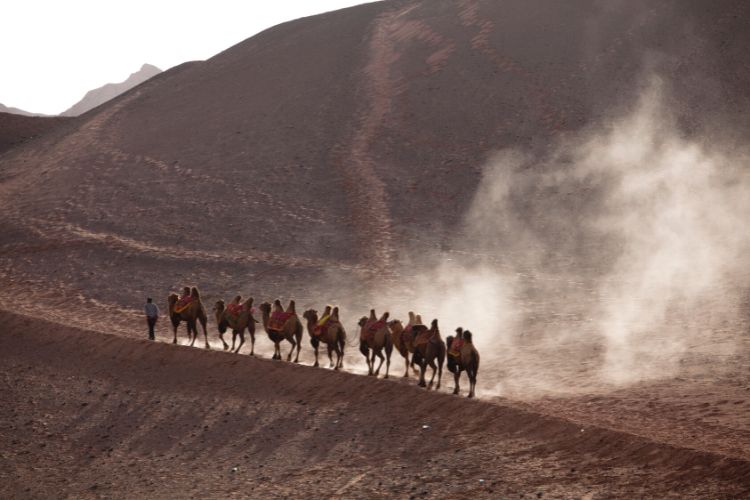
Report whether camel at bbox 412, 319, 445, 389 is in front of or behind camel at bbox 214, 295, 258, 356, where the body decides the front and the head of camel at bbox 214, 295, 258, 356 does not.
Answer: behind

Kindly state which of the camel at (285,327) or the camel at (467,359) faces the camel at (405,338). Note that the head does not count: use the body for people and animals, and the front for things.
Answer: the camel at (467,359)

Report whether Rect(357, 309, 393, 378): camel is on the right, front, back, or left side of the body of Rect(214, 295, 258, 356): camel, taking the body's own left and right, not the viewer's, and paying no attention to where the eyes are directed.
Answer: back

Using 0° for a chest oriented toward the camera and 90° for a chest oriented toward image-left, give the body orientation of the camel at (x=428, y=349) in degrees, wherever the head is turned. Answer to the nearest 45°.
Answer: approximately 135°

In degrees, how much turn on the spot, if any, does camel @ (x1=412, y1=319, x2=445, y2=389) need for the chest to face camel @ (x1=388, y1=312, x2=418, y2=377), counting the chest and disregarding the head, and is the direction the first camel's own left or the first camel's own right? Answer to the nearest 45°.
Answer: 0° — it already faces it

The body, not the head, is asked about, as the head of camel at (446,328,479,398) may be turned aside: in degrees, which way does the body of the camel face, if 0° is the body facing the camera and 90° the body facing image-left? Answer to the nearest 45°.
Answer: approximately 135°

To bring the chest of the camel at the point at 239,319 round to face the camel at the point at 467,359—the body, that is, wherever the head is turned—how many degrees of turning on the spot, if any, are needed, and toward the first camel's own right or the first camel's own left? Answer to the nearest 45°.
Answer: approximately 180°

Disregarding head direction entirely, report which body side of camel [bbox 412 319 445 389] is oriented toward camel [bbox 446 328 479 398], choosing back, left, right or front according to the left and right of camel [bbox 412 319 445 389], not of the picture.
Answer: back

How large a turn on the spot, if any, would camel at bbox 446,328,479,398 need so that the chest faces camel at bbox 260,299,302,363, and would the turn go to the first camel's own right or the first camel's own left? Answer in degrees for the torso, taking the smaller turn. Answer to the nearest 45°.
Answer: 0° — it already faces it

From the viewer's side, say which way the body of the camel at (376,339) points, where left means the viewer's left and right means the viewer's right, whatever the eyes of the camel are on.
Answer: facing away from the viewer and to the left of the viewer

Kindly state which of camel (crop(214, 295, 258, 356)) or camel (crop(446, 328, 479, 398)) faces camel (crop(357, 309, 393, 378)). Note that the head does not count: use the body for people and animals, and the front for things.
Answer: camel (crop(446, 328, 479, 398))

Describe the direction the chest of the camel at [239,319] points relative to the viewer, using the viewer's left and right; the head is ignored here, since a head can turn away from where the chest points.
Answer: facing away from the viewer and to the left of the viewer

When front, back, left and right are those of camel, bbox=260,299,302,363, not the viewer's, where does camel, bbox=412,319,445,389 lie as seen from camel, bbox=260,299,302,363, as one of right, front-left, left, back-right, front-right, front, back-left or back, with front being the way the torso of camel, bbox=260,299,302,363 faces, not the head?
back

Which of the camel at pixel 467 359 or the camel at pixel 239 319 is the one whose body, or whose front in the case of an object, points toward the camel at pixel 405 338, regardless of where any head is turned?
the camel at pixel 467 359
